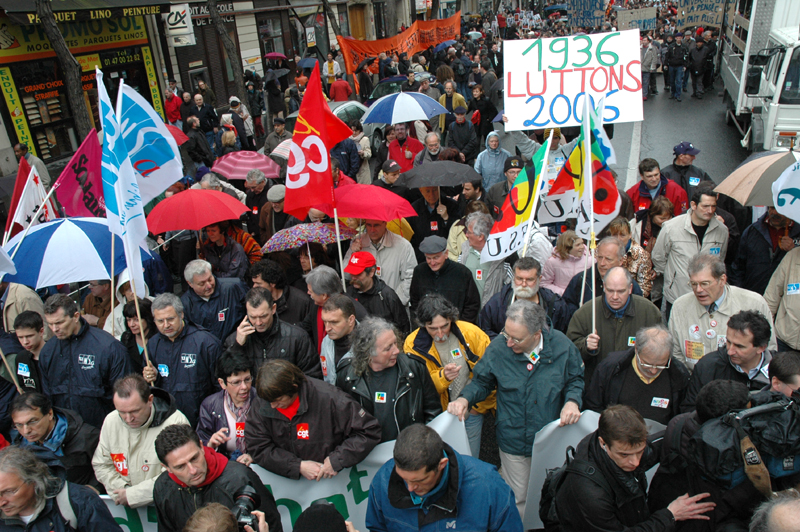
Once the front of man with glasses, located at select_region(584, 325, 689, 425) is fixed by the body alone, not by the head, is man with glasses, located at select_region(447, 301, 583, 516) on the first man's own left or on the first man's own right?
on the first man's own right

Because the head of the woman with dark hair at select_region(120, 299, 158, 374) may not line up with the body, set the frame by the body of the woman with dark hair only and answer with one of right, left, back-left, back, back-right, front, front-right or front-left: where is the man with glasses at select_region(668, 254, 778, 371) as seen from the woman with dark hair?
front-left

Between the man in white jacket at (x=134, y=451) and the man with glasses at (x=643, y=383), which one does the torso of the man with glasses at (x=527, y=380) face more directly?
the man in white jacket

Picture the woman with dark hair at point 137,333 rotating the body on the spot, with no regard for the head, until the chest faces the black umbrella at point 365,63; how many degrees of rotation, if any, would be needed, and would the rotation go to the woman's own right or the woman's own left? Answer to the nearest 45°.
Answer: approximately 135° to the woman's own left

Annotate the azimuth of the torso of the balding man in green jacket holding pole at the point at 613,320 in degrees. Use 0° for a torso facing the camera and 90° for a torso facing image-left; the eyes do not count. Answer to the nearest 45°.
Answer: approximately 0°

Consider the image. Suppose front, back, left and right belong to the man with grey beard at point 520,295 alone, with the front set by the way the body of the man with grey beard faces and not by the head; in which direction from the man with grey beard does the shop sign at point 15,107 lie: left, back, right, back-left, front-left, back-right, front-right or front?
back-right

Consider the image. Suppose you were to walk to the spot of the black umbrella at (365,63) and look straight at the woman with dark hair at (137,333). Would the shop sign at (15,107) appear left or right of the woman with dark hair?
right

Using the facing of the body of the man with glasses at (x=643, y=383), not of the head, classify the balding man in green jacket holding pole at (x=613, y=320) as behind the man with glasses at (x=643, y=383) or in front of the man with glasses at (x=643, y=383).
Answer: behind
